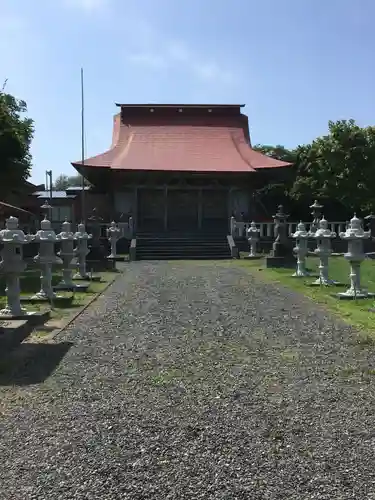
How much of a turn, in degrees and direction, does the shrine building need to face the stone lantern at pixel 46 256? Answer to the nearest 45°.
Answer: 0° — it already faces it

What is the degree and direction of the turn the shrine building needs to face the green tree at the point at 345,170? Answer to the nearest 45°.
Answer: approximately 90° to its left

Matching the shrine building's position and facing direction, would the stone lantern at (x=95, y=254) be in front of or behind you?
in front

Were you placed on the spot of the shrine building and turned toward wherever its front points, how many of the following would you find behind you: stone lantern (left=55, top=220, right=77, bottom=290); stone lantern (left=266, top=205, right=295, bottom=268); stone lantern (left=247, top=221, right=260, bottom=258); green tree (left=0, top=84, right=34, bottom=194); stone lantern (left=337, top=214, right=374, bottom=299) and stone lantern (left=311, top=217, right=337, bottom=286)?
0

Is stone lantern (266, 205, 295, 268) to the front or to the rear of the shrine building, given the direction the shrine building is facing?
to the front

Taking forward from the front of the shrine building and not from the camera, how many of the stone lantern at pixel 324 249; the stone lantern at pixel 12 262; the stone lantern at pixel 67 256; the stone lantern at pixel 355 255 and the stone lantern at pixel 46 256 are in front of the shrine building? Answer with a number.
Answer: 5

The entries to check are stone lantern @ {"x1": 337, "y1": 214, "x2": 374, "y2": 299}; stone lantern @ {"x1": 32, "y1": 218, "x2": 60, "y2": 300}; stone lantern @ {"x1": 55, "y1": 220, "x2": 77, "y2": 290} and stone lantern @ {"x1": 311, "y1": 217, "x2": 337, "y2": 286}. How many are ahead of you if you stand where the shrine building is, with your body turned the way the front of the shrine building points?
4

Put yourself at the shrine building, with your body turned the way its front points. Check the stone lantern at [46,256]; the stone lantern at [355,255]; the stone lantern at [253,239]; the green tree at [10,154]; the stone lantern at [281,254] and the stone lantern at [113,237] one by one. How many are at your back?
0

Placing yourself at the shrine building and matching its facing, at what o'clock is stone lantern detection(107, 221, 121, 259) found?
The stone lantern is roughly at 1 o'clock from the shrine building.

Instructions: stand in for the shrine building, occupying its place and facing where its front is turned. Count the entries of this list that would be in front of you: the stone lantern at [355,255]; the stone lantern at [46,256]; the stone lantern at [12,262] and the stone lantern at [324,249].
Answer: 4

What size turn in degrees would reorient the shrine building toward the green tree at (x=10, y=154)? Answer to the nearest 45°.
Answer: approximately 45° to its right

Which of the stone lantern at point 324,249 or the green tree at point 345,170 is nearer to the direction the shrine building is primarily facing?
the stone lantern

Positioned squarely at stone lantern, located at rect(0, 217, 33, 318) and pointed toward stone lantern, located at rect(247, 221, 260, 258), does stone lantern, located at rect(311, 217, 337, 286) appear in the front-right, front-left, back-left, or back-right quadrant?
front-right

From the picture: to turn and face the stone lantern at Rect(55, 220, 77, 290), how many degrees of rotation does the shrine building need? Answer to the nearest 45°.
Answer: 0° — it already faces it

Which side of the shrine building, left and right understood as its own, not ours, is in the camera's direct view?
front

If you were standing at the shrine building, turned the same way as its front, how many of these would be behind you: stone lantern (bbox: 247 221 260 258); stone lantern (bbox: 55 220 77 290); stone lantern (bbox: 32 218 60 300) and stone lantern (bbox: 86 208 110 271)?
0
